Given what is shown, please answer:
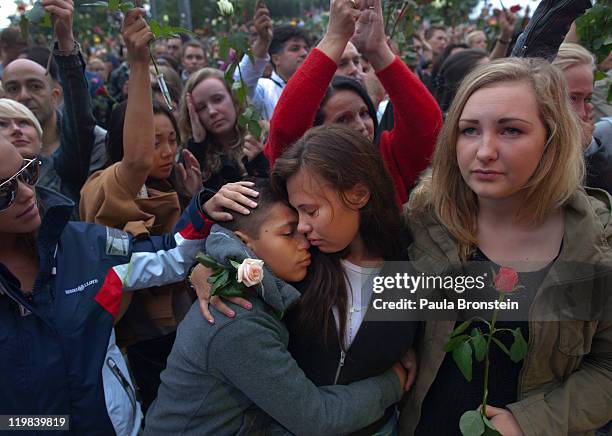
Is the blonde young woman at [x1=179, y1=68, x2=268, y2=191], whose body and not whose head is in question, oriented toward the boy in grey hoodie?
yes

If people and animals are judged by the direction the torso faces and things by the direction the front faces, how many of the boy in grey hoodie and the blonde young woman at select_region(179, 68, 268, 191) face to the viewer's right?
1

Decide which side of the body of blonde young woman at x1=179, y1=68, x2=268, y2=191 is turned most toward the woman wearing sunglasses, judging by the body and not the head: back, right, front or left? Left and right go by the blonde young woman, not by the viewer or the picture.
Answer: front

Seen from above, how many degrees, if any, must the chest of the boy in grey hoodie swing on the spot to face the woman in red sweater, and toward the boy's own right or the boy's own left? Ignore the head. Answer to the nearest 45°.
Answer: approximately 45° to the boy's own left

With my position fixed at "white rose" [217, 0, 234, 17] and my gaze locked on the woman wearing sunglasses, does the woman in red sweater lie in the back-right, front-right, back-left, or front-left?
front-left

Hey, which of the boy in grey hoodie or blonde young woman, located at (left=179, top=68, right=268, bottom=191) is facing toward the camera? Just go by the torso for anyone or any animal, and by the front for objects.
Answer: the blonde young woman

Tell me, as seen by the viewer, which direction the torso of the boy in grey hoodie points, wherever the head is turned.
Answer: to the viewer's right

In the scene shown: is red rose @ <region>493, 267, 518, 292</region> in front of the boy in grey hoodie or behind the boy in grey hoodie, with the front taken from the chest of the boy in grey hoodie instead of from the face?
in front

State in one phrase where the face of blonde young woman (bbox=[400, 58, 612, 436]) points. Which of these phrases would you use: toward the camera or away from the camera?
toward the camera

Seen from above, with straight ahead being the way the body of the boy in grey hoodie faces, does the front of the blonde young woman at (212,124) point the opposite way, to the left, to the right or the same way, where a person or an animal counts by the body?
to the right

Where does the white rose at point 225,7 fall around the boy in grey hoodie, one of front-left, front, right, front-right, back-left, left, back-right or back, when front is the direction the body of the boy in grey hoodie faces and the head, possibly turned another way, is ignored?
left

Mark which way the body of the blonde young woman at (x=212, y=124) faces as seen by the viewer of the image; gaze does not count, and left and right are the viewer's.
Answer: facing the viewer
